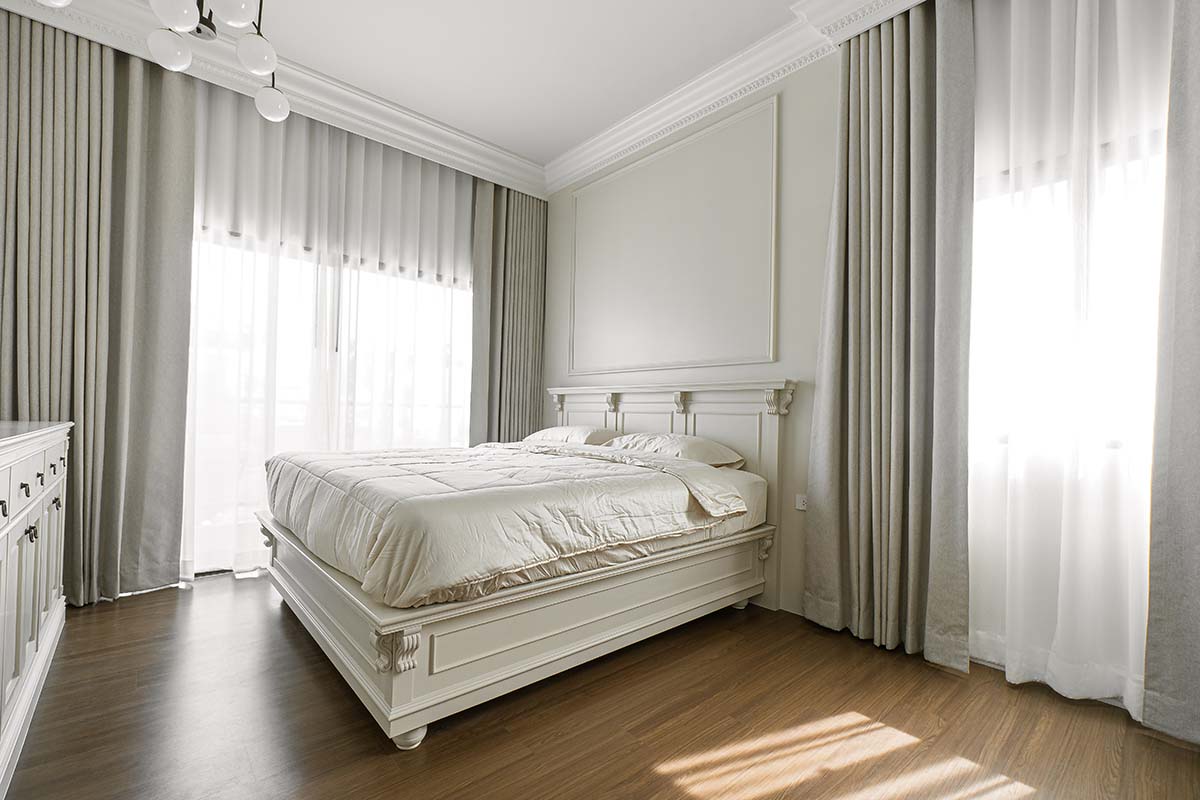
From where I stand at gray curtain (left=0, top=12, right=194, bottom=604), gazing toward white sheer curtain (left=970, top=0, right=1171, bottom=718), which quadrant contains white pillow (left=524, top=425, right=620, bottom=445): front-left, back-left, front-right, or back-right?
front-left

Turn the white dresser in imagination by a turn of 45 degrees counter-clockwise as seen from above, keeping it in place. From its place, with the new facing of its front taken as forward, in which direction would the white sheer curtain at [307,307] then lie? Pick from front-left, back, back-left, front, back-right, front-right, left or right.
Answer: front

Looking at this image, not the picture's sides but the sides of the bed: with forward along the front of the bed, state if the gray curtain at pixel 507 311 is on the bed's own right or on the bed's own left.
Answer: on the bed's own right

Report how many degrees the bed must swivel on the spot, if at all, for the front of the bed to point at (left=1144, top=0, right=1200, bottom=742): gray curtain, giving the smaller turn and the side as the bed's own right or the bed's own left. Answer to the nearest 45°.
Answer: approximately 135° to the bed's own left

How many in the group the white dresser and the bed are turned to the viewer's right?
1

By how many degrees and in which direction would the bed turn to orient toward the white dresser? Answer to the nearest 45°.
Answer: approximately 45° to its right

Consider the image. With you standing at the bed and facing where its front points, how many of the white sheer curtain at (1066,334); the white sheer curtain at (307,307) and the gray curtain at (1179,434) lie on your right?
1

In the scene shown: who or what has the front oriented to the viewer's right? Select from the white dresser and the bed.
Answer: the white dresser

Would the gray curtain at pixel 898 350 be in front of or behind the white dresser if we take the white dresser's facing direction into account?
in front

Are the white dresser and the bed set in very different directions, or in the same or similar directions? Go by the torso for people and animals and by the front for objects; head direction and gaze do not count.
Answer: very different directions

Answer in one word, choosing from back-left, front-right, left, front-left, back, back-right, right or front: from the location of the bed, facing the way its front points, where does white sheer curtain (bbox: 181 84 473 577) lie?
right

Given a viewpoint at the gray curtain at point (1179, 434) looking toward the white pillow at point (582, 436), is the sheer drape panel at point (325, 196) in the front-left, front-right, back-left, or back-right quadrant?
front-left

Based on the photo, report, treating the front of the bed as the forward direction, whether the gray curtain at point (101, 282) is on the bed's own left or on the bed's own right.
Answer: on the bed's own right

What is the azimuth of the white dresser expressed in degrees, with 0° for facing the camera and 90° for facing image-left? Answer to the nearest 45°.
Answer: approximately 270°
